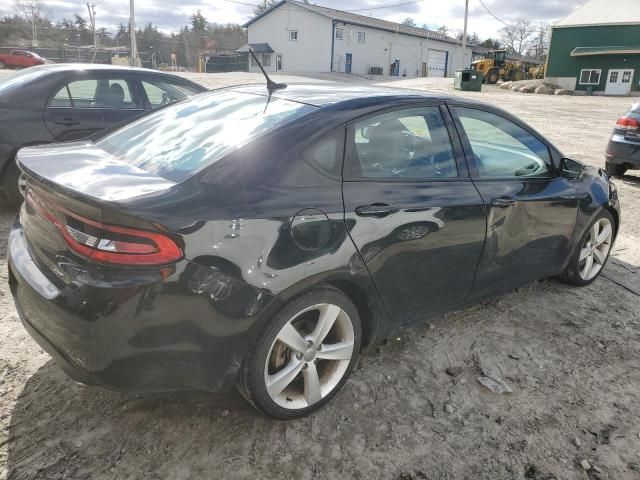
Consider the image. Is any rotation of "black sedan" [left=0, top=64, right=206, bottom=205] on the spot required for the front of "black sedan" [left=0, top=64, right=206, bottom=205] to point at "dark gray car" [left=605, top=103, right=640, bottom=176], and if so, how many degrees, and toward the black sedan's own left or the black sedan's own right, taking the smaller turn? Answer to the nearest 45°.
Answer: approximately 45° to the black sedan's own right

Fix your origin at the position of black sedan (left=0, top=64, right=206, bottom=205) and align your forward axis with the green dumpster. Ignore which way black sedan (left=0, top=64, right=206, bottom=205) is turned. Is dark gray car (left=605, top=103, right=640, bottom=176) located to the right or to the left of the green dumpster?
right

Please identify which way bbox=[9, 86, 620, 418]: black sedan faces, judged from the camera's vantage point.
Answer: facing away from the viewer and to the right of the viewer

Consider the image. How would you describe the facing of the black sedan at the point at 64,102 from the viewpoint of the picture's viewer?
facing away from the viewer and to the right of the viewer

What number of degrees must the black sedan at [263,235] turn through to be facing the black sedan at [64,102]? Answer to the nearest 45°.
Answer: approximately 90° to its left

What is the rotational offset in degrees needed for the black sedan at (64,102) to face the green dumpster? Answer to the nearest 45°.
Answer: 0° — it already faces it
